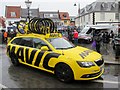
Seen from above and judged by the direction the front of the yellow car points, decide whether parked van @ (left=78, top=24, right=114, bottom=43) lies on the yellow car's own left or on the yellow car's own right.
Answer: on the yellow car's own left

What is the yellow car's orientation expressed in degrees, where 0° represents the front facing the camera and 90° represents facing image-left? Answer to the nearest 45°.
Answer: approximately 315°
